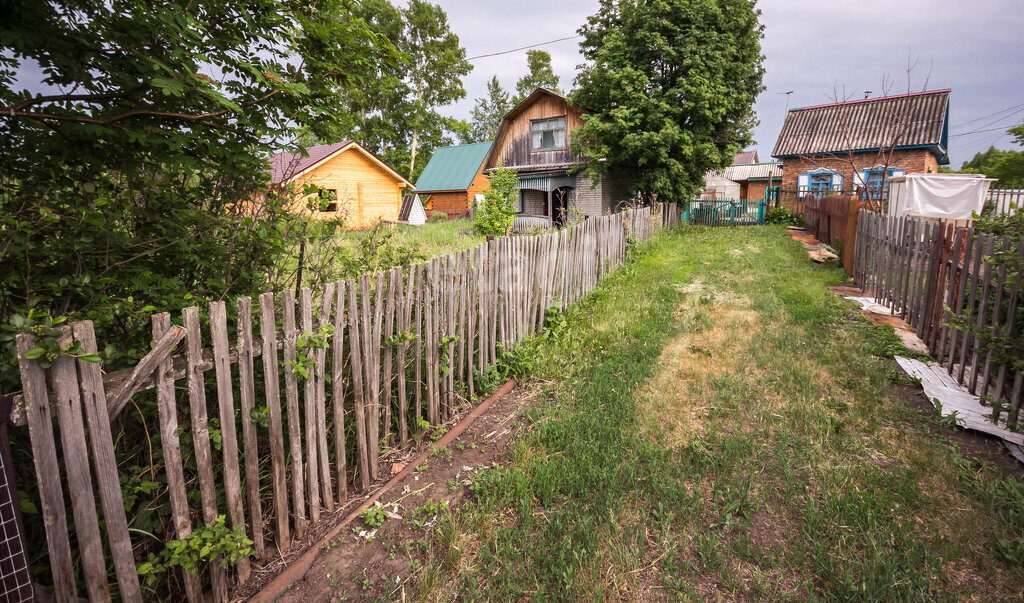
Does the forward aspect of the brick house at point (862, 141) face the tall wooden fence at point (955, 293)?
yes

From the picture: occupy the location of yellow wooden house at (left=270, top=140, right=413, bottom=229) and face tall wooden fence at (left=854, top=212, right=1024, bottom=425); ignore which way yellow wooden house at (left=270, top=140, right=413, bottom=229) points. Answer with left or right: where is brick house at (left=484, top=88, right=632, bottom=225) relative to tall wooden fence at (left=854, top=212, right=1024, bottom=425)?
left

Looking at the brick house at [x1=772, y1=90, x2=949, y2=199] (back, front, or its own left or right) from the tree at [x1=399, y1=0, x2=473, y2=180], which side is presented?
right

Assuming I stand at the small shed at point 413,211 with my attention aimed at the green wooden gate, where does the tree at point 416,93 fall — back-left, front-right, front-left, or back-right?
back-left

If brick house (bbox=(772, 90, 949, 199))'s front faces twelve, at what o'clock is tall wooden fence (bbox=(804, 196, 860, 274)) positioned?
The tall wooden fence is roughly at 12 o'clock from the brick house.

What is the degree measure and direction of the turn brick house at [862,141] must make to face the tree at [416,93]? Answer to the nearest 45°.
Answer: approximately 90° to its right

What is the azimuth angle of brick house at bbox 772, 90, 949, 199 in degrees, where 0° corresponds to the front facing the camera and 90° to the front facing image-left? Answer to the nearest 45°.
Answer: approximately 0°

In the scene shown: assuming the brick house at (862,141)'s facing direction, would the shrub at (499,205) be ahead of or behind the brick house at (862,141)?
ahead

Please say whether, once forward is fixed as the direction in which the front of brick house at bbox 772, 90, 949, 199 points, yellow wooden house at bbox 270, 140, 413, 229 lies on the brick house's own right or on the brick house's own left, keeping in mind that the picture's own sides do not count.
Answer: on the brick house's own right
